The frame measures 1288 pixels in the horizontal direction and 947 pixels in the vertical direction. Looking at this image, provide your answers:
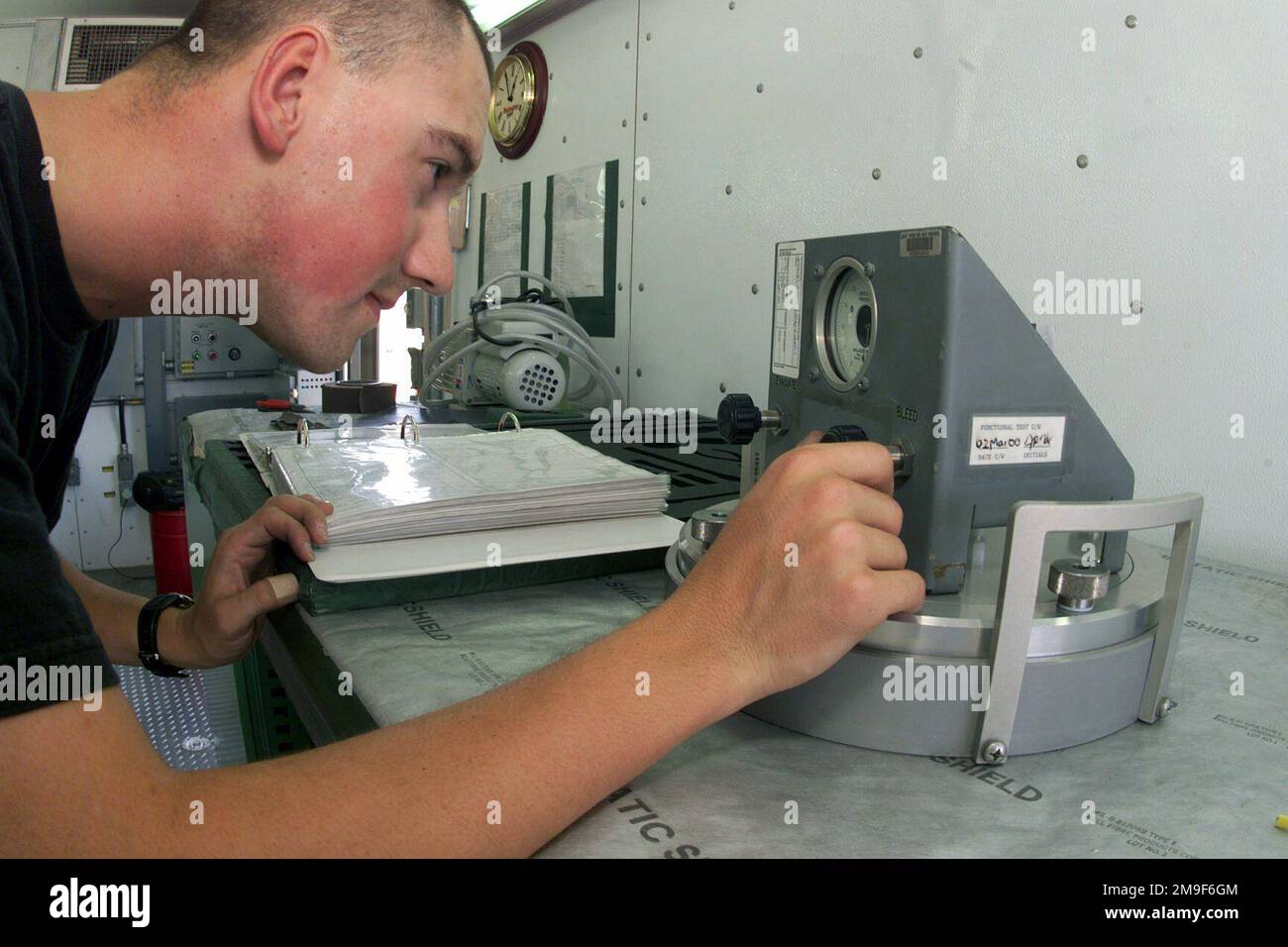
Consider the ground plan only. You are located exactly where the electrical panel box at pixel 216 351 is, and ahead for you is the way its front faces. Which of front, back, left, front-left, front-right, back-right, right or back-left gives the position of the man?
front

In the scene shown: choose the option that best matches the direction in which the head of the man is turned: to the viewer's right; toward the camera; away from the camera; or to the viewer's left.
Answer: to the viewer's right

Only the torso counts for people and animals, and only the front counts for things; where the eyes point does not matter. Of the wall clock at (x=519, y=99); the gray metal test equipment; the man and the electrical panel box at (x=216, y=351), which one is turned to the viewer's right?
the man

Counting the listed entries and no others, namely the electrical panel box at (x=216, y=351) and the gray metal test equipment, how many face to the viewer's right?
0

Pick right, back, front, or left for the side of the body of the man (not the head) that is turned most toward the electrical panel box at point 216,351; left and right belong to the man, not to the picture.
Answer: left

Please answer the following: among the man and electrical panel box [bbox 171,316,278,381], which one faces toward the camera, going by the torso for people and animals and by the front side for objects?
the electrical panel box

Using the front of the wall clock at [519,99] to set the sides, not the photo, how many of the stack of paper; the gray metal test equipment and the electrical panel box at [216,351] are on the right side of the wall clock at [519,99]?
1

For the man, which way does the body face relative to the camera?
to the viewer's right

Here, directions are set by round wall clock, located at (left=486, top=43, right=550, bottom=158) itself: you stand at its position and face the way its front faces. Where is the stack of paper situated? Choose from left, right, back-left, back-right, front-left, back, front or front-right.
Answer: front-left

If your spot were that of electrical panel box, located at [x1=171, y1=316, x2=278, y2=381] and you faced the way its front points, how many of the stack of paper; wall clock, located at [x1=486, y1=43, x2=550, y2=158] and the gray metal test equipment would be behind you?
0

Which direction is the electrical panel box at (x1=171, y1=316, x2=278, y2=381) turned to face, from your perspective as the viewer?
facing the viewer

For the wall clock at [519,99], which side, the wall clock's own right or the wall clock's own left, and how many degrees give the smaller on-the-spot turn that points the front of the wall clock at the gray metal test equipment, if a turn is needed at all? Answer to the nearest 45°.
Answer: approximately 45° to the wall clock's own left
